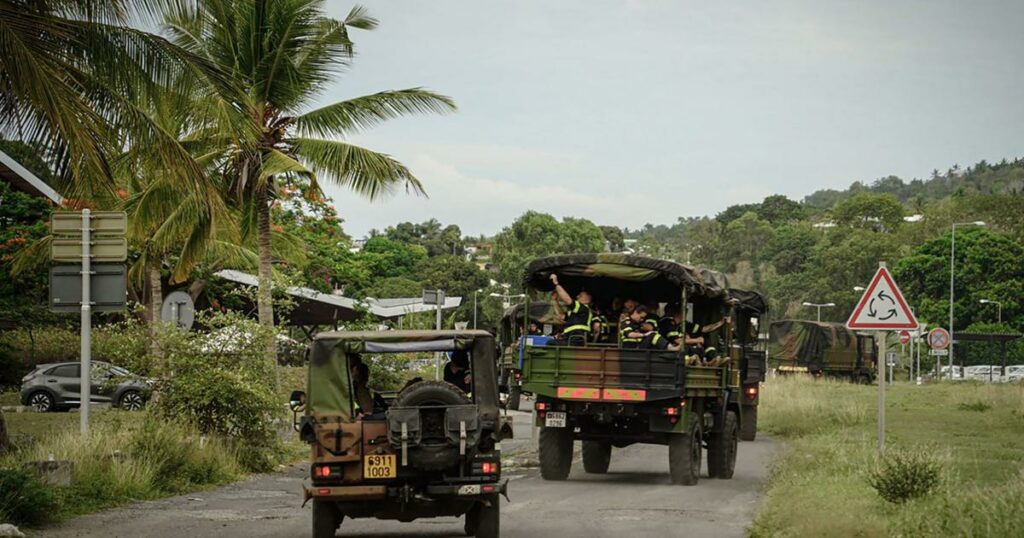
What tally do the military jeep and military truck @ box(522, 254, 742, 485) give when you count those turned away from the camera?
2

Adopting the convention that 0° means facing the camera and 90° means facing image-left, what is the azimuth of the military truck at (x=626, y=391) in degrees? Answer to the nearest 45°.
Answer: approximately 180°

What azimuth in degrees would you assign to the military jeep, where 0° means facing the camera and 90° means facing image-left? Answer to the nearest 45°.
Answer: approximately 180°

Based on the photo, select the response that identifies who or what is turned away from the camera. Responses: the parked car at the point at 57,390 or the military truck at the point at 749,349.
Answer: the military truck

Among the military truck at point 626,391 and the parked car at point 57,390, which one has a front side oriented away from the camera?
the military truck

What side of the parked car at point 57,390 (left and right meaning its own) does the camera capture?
right

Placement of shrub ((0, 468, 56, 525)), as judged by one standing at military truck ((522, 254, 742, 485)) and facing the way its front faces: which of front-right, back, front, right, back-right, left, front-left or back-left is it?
back-left

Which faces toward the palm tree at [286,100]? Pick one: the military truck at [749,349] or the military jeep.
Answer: the military jeep

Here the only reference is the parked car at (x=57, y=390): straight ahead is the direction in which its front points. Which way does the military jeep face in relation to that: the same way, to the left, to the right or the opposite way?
to the left

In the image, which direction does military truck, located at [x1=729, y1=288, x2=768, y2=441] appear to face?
away from the camera

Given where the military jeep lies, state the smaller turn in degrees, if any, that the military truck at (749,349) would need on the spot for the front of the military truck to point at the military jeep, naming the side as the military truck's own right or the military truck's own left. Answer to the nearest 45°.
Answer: approximately 180°
